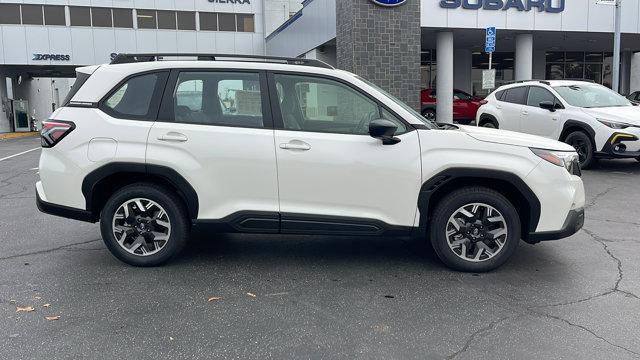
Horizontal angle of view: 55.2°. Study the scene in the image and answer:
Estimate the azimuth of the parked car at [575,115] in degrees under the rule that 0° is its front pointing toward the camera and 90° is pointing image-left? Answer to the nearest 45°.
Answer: approximately 315°

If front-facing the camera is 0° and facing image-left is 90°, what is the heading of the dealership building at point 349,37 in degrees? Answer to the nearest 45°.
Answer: approximately 0°

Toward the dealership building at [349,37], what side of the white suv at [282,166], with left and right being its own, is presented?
left

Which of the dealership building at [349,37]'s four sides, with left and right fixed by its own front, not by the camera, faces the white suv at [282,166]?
front

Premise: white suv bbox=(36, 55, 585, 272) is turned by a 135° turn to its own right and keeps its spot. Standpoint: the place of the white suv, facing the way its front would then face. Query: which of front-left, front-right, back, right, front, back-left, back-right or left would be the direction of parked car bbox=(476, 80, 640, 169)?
back

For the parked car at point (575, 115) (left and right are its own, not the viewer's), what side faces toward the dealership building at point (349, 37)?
back

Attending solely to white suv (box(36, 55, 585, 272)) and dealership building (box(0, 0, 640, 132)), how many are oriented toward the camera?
1

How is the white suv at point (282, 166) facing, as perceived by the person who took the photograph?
facing to the right of the viewer

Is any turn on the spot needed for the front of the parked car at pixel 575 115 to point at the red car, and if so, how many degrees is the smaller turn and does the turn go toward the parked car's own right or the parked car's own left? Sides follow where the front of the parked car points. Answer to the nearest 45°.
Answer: approximately 135° to the parked car's own left
